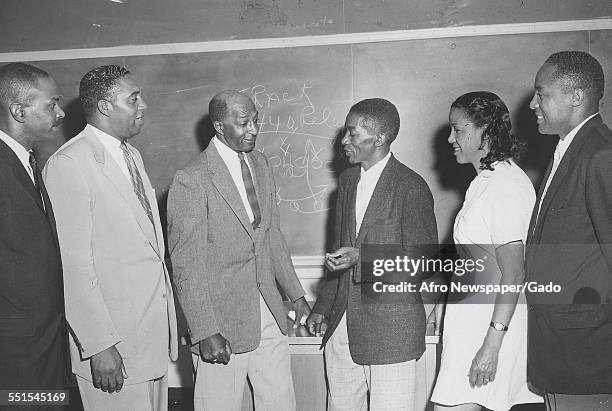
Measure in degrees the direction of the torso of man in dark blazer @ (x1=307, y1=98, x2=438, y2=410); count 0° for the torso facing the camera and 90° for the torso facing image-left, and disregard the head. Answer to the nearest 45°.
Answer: approximately 45°

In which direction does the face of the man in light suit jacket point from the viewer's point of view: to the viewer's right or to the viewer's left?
to the viewer's right

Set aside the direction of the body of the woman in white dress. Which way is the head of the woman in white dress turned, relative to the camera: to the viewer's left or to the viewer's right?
to the viewer's left

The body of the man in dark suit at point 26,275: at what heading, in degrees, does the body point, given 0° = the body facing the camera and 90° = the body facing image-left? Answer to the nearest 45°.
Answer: approximately 270°

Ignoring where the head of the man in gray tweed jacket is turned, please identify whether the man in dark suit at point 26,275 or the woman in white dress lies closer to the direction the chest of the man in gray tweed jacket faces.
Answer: the woman in white dress

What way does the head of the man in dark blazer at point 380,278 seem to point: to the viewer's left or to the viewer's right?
to the viewer's left

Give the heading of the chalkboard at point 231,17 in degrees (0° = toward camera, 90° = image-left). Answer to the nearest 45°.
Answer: approximately 0°

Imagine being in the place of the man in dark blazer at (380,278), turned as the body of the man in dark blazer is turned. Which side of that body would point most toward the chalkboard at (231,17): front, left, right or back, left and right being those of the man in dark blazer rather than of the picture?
right

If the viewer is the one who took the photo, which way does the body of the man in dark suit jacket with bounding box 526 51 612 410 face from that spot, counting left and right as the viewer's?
facing to the left of the viewer

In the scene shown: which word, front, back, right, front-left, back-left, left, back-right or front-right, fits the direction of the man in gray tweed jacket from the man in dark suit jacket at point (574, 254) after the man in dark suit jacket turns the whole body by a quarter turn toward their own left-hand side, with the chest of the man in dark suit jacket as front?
right
